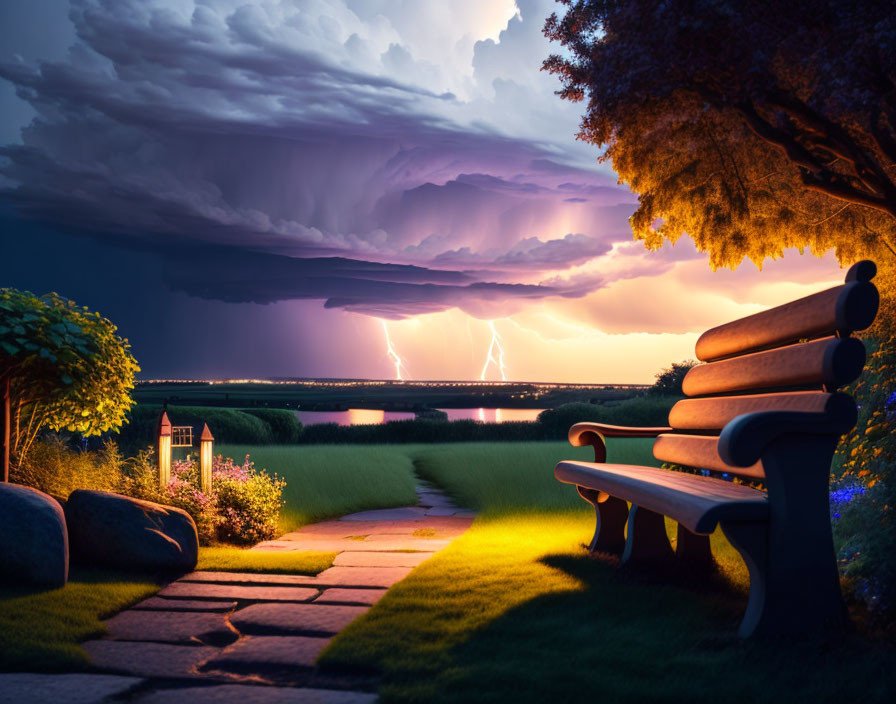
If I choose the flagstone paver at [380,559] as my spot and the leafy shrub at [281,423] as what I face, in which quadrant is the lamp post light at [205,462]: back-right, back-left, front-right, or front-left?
front-left

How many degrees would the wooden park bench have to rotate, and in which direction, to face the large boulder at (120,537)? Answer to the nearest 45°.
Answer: approximately 45° to its right

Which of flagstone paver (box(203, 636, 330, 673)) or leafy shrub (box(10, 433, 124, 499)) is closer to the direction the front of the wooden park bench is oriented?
the flagstone paver

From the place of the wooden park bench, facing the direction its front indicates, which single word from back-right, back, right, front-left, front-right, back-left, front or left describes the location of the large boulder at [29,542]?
front-right

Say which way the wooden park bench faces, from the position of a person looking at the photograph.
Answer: facing the viewer and to the left of the viewer

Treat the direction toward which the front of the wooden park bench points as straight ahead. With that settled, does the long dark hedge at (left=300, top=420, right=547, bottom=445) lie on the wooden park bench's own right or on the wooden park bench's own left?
on the wooden park bench's own right

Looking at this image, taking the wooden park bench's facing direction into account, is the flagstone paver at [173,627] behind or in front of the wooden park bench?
in front

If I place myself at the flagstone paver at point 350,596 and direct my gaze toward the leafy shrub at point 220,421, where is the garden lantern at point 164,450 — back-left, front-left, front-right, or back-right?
front-left

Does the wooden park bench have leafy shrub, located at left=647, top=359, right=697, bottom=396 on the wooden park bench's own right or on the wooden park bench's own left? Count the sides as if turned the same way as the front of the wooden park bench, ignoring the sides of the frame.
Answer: on the wooden park bench's own right

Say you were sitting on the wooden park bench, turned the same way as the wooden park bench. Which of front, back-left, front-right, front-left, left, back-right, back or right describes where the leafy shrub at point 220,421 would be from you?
right

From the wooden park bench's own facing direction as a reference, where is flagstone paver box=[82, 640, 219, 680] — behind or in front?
in front
